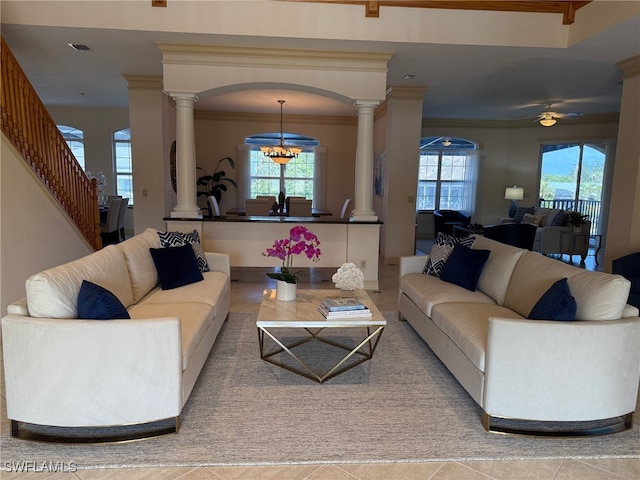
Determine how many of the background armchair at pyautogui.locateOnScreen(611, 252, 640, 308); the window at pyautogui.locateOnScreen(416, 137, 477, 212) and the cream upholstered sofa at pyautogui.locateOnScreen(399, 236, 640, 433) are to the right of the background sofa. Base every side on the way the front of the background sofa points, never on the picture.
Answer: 1

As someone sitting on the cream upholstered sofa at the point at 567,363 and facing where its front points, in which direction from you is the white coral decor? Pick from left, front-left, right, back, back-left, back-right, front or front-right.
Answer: front-right

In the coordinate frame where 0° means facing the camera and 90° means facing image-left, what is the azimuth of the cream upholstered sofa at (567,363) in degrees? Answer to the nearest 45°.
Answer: approximately 45°

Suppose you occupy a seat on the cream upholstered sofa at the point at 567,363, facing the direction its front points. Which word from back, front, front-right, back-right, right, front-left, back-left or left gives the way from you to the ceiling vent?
front-right

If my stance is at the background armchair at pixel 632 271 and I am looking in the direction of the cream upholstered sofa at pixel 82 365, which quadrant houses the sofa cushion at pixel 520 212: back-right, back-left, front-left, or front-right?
back-right

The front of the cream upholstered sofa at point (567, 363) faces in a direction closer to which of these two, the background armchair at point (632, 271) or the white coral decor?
the white coral decor
